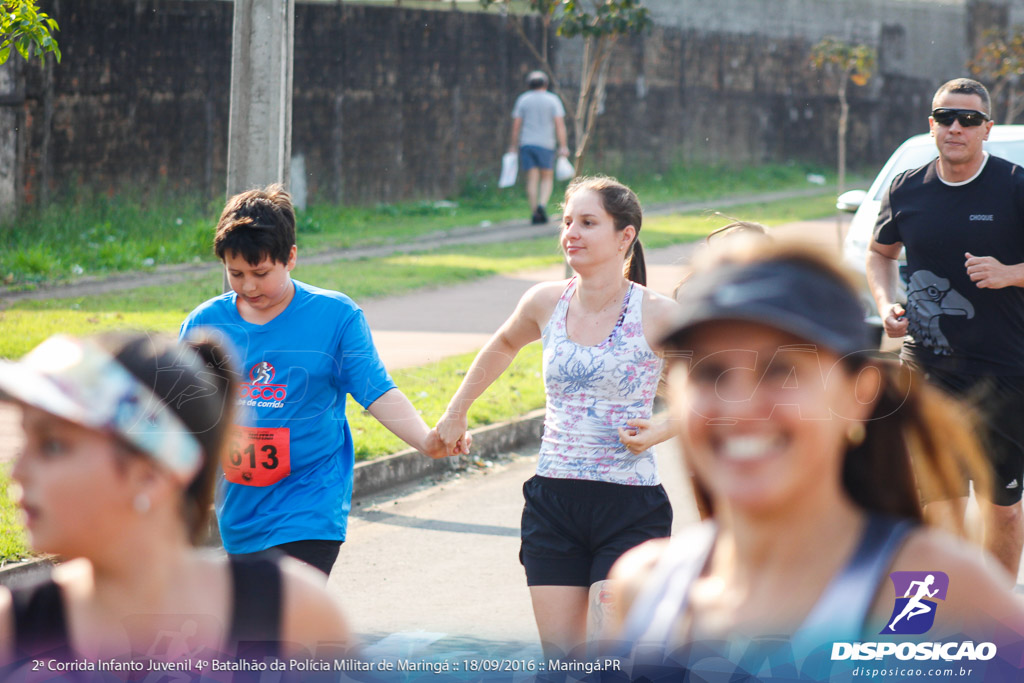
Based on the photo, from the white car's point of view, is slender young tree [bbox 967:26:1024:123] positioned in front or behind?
behind

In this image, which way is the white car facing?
toward the camera

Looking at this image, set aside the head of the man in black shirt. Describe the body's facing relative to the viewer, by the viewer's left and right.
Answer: facing the viewer

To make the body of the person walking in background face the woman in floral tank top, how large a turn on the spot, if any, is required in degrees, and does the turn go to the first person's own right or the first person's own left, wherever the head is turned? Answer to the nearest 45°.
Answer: approximately 180°

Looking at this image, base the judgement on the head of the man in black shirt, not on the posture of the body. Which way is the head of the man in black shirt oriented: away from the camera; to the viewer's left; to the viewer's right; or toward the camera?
toward the camera

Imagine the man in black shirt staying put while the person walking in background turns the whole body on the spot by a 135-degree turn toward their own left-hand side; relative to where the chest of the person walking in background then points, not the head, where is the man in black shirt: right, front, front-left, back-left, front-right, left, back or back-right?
front-left

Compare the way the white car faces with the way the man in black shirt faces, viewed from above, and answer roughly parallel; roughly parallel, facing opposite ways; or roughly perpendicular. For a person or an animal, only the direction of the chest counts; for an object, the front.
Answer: roughly parallel

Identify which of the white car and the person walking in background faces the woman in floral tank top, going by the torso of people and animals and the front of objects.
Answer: the white car

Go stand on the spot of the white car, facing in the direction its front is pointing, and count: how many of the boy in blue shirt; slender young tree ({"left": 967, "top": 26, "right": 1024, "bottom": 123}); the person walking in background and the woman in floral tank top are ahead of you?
2

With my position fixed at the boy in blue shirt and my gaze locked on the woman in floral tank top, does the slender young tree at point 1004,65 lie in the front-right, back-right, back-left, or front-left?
front-left

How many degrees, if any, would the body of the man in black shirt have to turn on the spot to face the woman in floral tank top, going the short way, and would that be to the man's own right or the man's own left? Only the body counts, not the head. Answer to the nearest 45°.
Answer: approximately 45° to the man's own right

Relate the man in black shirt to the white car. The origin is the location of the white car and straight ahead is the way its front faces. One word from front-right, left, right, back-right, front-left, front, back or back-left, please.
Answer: front

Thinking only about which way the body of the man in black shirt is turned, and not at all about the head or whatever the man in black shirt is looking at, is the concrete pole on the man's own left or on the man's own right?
on the man's own right

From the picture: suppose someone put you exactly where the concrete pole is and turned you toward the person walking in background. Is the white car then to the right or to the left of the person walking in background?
right

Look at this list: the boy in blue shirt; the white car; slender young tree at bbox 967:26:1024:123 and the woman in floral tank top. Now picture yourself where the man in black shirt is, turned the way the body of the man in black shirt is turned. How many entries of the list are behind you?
2

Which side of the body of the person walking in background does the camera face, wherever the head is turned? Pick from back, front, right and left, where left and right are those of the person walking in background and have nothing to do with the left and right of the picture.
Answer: back

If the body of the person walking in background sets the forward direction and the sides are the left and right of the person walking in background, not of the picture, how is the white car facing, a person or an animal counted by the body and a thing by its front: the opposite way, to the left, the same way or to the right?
the opposite way
